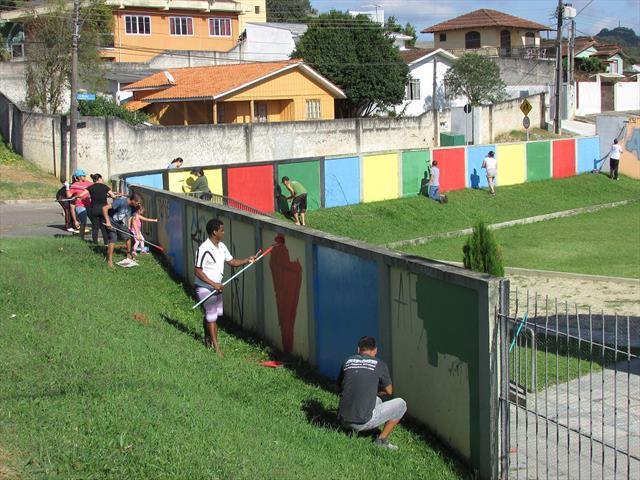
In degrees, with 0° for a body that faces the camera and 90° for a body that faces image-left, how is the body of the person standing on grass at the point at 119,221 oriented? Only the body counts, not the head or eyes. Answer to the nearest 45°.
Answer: approximately 315°

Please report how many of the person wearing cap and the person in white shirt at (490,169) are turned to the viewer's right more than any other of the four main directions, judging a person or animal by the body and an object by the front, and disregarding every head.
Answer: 1

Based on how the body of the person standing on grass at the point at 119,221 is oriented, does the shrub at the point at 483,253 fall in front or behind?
in front

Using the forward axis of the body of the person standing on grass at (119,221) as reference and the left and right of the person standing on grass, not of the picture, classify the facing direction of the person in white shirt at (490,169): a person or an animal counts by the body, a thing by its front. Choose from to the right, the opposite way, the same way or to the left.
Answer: to the left

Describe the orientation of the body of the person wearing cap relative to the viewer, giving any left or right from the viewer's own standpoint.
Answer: facing to the right of the viewer

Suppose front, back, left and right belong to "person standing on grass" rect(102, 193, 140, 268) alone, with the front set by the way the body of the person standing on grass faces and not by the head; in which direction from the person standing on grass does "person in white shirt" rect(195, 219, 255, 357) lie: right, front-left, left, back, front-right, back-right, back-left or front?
front-right

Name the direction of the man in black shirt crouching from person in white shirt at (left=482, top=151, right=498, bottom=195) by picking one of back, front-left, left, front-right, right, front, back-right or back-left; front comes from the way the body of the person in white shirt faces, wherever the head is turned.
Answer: back

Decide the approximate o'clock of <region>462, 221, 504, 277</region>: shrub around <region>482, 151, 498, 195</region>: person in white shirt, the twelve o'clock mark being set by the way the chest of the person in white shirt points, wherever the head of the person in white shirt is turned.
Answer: The shrub is roughly at 6 o'clock from the person in white shirt.

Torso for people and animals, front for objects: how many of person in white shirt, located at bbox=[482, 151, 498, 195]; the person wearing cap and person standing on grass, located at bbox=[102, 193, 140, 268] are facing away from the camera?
1

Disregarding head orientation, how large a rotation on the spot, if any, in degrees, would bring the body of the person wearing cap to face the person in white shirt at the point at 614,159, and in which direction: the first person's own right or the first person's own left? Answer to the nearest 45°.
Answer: approximately 45° to the first person's own left

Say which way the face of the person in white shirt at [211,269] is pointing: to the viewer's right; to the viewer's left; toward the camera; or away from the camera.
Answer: to the viewer's right

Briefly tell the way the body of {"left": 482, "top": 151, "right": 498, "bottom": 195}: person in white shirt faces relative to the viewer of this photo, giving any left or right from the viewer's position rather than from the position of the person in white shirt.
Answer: facing away from the viewer

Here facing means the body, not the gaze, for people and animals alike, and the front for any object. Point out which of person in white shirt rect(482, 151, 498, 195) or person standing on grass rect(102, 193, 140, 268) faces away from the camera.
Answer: the person in white shirt

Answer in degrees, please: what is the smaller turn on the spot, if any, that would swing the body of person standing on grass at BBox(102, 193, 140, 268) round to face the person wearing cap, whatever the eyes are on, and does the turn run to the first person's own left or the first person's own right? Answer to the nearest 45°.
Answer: approximately 135° to the first person's own left

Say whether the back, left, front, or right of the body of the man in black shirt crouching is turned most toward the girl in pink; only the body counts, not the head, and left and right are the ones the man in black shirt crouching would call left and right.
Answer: left
